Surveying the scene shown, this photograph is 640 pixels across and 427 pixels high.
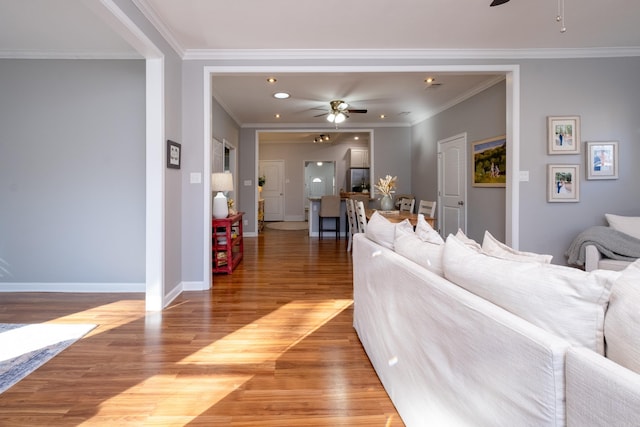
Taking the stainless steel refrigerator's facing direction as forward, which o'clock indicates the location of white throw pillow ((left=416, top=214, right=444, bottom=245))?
The white throw pillow is roughly at 12 o'clock from the stainless steel refrigerator.

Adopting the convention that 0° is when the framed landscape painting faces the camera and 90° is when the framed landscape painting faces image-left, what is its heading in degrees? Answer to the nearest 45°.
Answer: approximately 45°

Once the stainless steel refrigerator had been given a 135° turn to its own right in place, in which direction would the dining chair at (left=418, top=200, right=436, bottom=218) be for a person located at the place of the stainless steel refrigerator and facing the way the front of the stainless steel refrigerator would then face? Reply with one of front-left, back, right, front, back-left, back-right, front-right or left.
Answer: back-left

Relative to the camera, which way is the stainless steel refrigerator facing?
toward the camera

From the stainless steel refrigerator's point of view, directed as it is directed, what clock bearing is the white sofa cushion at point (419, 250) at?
The white sofa cushion is roughly at 12 o'clock from the stainless steel refrigerator.

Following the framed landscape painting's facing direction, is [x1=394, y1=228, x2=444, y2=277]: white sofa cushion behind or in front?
in front

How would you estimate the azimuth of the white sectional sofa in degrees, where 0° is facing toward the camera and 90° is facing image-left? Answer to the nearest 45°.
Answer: approximately 225°

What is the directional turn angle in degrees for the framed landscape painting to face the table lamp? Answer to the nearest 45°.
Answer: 0° — it already faces it

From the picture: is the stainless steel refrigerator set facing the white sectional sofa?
yes

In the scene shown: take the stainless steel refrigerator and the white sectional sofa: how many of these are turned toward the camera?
1

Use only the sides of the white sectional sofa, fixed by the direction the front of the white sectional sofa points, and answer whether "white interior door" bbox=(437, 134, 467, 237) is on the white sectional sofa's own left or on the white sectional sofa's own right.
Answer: on the white sectional sofa's own left

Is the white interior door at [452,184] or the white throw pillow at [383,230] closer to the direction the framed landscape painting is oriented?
the white throw pillow

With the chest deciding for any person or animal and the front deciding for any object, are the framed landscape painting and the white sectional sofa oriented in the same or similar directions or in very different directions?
very different directions
